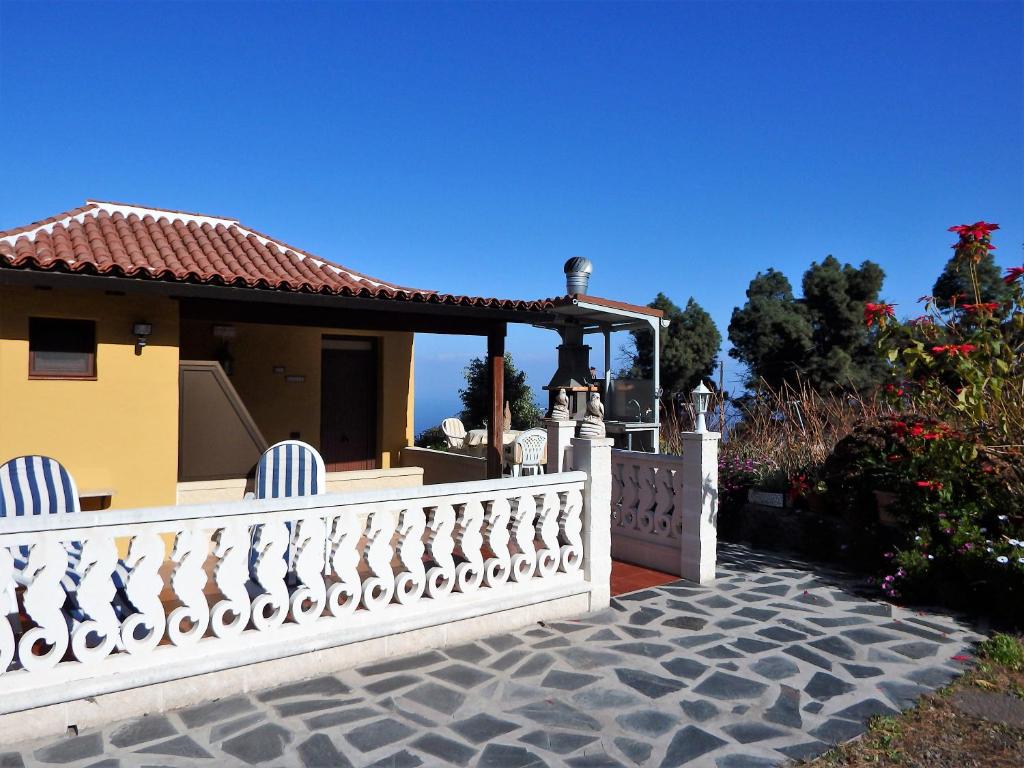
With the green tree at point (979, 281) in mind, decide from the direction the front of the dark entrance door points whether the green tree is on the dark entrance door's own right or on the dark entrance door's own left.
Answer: on the dark entrance door's own left

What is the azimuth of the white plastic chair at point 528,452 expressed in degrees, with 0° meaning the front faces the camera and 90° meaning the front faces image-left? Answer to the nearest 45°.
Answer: approximately 135°

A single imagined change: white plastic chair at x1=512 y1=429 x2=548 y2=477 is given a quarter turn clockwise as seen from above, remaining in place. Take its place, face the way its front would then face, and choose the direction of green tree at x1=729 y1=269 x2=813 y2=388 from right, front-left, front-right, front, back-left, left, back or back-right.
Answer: front

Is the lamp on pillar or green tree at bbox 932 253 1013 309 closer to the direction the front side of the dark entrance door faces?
the lamp on pillar

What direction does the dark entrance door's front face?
toward the camera

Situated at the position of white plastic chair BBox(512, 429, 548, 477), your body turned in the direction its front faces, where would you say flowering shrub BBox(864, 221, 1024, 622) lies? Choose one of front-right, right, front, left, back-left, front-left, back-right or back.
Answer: back

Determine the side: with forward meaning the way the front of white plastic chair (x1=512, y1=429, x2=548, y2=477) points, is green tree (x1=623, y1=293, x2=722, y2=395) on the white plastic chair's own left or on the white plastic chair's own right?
on the white plastic chair's own right

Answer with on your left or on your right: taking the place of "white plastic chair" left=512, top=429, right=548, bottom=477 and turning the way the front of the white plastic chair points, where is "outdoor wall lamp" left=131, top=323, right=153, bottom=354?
on your left

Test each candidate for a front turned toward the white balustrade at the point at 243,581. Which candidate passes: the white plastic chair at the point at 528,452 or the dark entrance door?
the dark entrance door

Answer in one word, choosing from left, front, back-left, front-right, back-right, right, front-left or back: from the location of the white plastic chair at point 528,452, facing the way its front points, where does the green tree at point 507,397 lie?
front-right

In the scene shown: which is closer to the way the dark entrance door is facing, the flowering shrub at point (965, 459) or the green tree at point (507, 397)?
the flowering shrub

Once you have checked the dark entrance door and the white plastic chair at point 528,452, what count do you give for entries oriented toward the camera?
1

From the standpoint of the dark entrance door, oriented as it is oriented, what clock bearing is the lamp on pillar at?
The lamp on pillar is roughly at 11 o'clock from the dark entrance door.

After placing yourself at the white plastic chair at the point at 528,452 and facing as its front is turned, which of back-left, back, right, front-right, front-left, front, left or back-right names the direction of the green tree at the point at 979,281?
right

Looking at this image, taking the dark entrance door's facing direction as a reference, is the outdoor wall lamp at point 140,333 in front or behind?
in front
